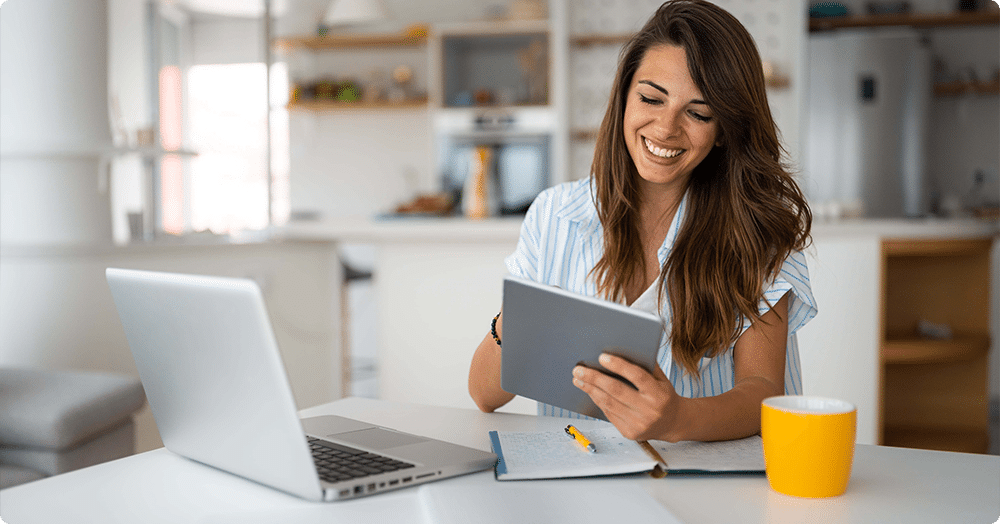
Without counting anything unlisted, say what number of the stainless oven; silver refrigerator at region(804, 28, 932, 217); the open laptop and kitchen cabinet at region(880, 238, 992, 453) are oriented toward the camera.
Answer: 3

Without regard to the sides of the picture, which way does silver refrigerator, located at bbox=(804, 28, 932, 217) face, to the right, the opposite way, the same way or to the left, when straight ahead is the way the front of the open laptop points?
the opposite way

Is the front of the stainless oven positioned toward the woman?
yes

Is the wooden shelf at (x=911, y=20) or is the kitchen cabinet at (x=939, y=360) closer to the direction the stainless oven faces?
the kitchen cabinet

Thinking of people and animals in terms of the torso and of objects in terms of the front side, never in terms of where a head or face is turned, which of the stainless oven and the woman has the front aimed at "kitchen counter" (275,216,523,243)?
the stainless oven

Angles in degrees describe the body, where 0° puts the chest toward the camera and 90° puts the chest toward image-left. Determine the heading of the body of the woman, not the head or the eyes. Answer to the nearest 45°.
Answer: approximately 45°

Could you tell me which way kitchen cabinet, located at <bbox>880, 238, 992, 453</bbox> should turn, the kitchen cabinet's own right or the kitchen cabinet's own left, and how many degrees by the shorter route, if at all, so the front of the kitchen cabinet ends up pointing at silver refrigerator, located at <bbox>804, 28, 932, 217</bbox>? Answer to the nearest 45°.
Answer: approximately 180°

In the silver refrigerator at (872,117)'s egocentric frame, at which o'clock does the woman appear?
The woman is roughly at 12 o'clock from the silver refrigerator.

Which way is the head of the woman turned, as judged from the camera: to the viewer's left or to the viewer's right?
to the viewer's left
